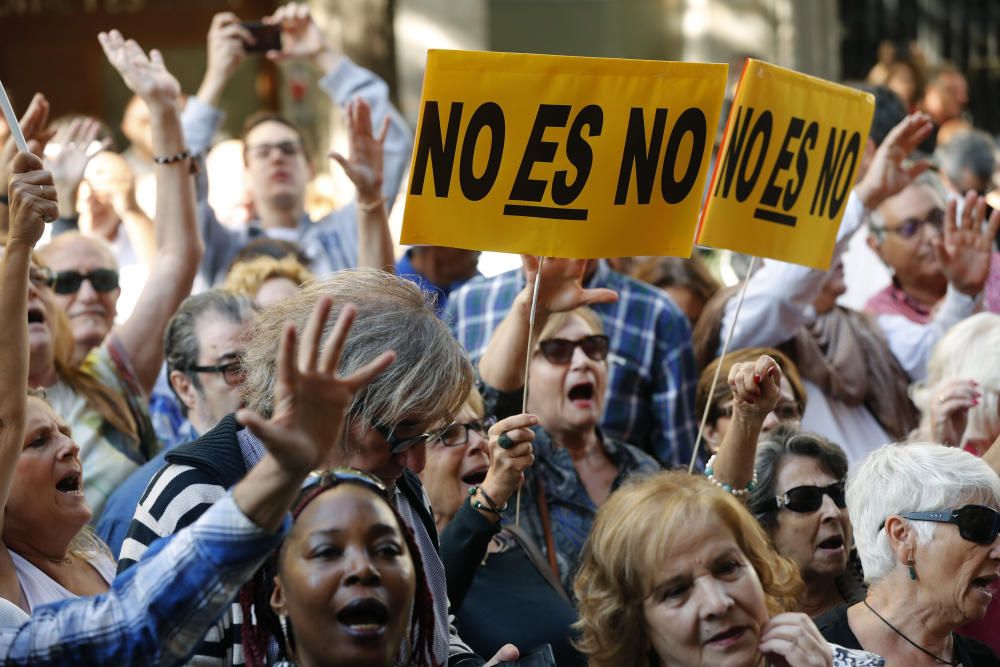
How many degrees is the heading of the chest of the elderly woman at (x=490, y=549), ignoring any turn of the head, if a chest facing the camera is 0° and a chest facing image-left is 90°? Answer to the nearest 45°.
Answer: approximately 315°

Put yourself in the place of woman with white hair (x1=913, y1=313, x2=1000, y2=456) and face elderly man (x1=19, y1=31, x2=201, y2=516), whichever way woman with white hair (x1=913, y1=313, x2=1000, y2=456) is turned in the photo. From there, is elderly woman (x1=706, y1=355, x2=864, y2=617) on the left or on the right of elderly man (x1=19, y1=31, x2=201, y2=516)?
left

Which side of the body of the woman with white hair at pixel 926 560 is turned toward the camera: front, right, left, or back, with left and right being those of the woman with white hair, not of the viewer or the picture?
right

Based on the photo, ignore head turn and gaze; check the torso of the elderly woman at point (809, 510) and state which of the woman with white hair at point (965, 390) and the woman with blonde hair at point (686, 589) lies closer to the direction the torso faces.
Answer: the woman with blonde hair

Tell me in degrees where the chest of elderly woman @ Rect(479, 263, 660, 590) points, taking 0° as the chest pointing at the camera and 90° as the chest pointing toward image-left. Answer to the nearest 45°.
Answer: approximately 315°

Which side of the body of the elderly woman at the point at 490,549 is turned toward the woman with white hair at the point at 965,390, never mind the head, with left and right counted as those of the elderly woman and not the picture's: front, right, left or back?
left
